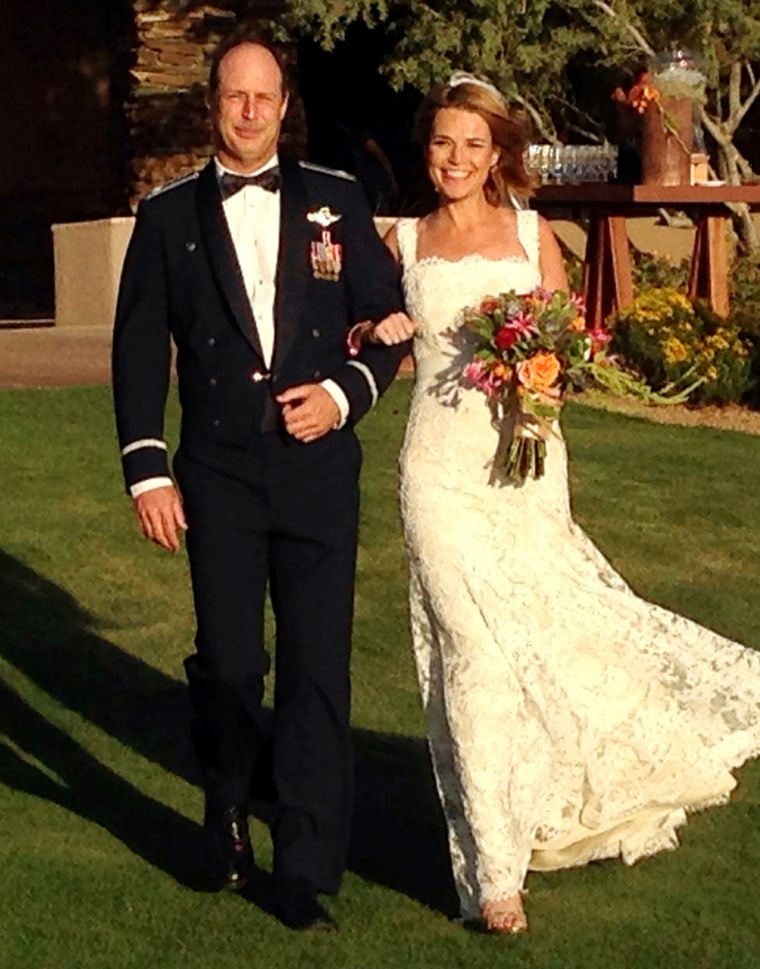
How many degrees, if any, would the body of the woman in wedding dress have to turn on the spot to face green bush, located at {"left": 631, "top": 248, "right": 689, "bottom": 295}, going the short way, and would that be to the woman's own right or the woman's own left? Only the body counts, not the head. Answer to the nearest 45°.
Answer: approximately 180°

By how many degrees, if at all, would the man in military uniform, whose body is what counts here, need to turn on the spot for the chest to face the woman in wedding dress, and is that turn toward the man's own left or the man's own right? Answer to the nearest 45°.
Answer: approximately 90° to the man's own left

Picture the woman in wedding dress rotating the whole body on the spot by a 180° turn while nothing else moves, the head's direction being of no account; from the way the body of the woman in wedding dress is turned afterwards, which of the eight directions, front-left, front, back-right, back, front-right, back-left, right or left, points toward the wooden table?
front

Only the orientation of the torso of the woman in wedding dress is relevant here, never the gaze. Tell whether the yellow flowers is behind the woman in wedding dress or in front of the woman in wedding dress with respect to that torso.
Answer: behind

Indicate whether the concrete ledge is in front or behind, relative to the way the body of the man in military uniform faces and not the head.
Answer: behind

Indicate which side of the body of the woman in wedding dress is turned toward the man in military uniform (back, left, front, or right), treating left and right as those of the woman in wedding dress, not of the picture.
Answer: right

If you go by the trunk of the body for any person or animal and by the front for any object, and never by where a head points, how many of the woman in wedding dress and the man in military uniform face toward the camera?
2

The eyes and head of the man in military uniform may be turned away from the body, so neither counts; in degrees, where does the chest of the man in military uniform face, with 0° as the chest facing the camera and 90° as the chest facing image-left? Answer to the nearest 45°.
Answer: approximately 0°

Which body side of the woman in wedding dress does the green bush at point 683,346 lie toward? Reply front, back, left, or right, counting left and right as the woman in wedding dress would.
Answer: back
